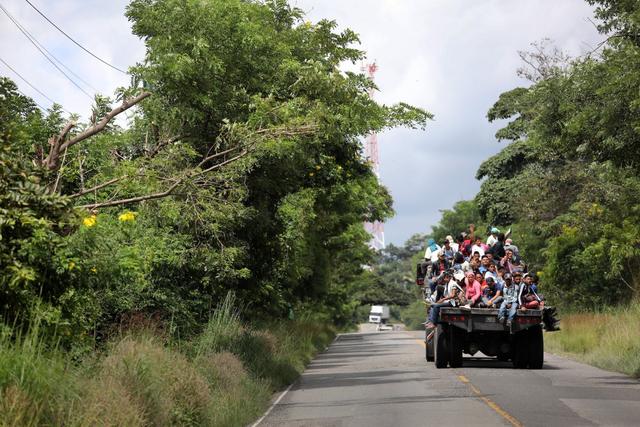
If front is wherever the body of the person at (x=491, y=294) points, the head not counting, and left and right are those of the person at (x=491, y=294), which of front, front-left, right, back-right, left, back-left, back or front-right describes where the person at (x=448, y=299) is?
right

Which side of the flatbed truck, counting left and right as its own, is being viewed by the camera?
back

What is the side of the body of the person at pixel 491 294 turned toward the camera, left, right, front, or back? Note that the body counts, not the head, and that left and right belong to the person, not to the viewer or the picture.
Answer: front

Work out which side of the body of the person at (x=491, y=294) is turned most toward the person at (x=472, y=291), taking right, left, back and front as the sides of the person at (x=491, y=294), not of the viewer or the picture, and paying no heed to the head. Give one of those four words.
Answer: right
